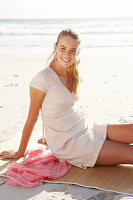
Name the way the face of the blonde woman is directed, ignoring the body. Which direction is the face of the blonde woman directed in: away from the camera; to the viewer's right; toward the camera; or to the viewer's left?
toward the camera

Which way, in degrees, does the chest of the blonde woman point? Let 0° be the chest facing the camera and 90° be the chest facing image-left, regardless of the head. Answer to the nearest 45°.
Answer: approximately 315°
